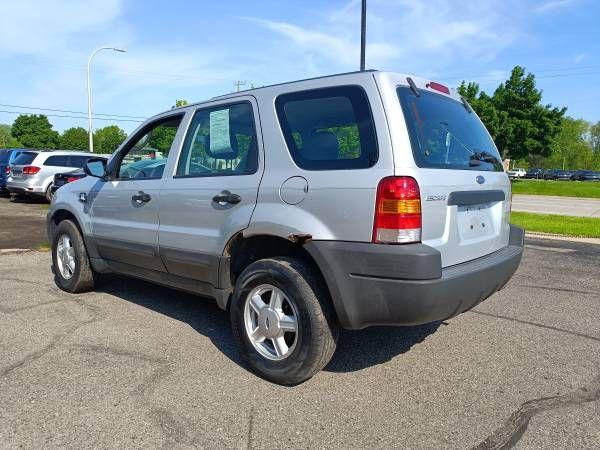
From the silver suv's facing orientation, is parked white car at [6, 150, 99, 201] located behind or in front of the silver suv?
in front

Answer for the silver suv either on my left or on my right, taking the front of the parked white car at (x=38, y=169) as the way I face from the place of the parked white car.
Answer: on my right

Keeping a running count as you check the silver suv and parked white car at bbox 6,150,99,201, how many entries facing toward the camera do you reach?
0

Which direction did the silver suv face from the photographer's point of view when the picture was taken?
facing away from the viewer and to the left of the viewer

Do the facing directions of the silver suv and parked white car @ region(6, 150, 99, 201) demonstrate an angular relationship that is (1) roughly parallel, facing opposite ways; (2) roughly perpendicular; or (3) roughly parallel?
roughly perpendicular

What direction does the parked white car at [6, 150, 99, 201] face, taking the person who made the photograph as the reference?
facing away from the viewer and to the right of the viewer
